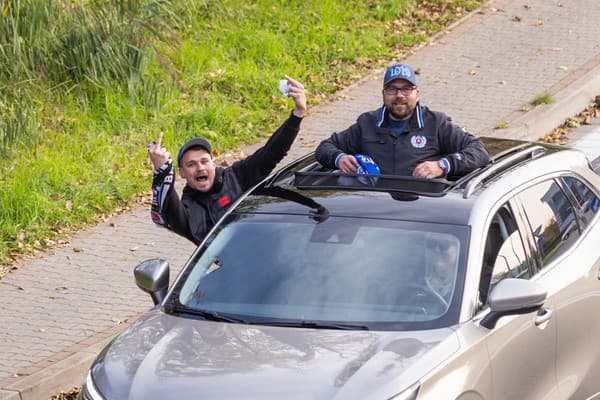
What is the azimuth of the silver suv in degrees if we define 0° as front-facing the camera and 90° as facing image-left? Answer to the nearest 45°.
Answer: approximately 45°

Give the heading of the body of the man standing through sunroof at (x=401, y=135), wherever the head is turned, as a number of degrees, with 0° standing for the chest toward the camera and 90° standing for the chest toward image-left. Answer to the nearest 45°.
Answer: approximately 0°
